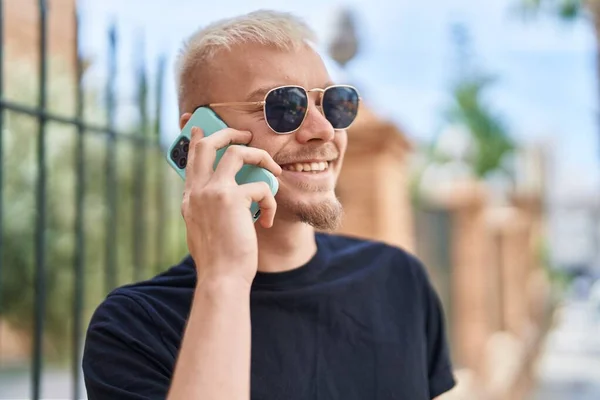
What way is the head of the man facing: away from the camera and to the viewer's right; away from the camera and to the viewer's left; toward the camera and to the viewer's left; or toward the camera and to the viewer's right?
toward the camera and to the viewer's right

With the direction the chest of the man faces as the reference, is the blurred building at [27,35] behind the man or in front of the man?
behind

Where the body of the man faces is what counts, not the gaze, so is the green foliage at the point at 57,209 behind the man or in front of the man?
behind

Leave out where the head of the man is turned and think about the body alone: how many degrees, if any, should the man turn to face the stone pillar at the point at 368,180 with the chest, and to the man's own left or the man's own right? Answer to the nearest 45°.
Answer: approximately 135° to the man's own left

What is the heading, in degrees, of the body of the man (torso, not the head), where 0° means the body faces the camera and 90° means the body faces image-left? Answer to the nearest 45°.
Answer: approximately 315°

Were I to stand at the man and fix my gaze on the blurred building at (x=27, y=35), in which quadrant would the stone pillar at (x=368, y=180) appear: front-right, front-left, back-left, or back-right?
front-right
